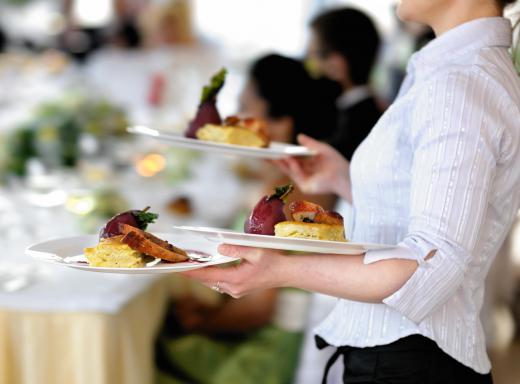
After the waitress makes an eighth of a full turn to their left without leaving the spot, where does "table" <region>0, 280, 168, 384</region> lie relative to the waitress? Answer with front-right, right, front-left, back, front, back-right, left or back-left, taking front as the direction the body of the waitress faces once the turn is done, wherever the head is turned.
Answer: right

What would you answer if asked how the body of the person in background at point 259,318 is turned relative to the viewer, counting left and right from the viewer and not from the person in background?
facing to the left of the viewer

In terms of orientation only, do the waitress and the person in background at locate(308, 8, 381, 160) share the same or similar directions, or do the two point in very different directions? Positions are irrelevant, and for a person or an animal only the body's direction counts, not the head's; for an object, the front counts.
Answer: same or similar directions

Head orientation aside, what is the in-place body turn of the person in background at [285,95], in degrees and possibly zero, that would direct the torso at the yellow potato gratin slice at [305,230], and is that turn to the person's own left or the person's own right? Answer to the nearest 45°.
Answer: approximately 90° to the person's own left

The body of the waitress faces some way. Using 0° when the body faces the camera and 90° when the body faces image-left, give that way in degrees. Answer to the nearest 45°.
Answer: approximately 90°

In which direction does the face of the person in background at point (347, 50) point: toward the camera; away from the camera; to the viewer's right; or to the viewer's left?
to the viewer's left

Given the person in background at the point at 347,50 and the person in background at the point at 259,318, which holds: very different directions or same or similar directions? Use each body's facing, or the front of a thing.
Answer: same or similar directions

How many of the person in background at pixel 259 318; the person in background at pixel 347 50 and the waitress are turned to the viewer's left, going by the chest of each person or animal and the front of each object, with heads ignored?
3

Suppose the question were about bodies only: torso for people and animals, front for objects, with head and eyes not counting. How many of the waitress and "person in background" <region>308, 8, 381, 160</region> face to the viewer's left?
2

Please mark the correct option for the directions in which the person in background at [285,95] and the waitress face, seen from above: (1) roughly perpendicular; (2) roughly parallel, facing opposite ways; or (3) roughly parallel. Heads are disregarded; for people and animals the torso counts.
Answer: roughly parallel

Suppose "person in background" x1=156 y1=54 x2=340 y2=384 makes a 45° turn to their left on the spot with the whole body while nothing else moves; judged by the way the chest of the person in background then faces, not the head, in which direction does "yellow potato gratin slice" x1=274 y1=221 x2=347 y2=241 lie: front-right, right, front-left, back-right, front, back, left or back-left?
front-left

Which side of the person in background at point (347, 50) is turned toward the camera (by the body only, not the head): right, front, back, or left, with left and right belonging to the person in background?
left
